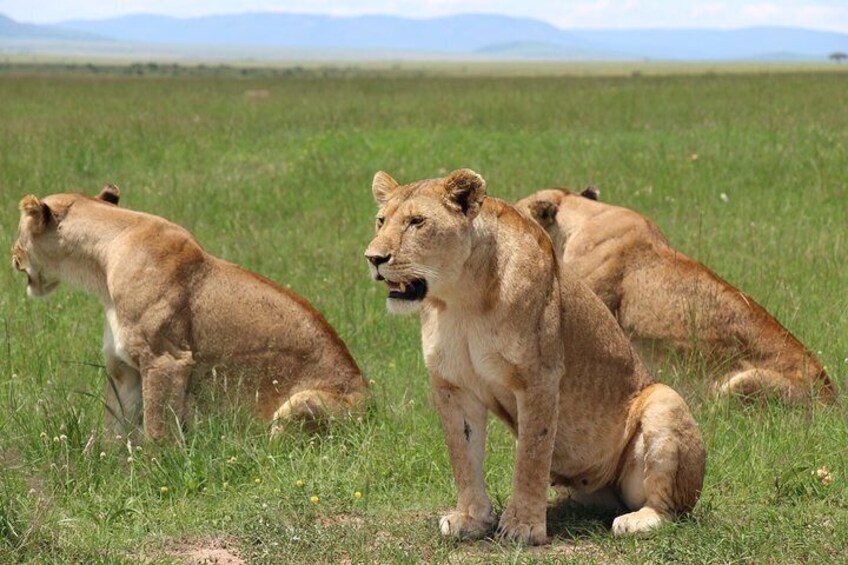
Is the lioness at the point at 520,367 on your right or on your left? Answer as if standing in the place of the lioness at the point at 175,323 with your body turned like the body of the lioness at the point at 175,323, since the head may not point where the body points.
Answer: on your left

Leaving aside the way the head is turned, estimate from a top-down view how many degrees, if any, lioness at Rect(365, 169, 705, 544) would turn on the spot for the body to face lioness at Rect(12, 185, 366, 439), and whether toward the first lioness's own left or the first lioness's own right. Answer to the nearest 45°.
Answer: approximately 90° to the first lioness's own right

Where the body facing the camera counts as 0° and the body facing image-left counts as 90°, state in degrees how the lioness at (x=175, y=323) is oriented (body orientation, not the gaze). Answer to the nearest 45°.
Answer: approximately 90°

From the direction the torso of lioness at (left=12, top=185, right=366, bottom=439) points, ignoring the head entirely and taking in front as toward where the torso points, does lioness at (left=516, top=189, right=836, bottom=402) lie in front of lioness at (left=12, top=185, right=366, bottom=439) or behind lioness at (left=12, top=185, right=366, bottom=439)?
behind
